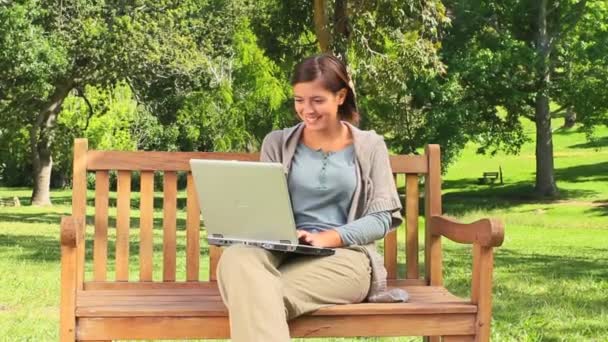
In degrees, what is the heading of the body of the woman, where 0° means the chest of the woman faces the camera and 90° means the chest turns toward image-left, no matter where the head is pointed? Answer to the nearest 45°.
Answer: approximately 45°

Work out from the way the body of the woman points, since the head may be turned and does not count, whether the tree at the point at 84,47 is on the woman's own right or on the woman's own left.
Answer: on the woman's own right

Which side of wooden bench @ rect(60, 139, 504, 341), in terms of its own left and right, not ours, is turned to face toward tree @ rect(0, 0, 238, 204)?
back

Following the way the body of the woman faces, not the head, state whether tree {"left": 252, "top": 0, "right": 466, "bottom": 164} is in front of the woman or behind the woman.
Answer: behind

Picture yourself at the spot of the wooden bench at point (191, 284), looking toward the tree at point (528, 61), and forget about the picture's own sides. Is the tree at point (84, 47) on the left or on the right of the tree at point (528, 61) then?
left

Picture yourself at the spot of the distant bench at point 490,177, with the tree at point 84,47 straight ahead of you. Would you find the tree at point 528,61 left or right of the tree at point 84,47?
left

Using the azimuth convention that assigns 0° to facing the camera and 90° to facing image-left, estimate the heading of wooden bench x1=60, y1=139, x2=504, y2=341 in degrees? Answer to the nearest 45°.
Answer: approximately 0°

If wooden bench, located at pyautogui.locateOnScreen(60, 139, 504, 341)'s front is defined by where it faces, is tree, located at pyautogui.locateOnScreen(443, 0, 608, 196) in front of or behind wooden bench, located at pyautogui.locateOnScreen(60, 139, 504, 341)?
behind
